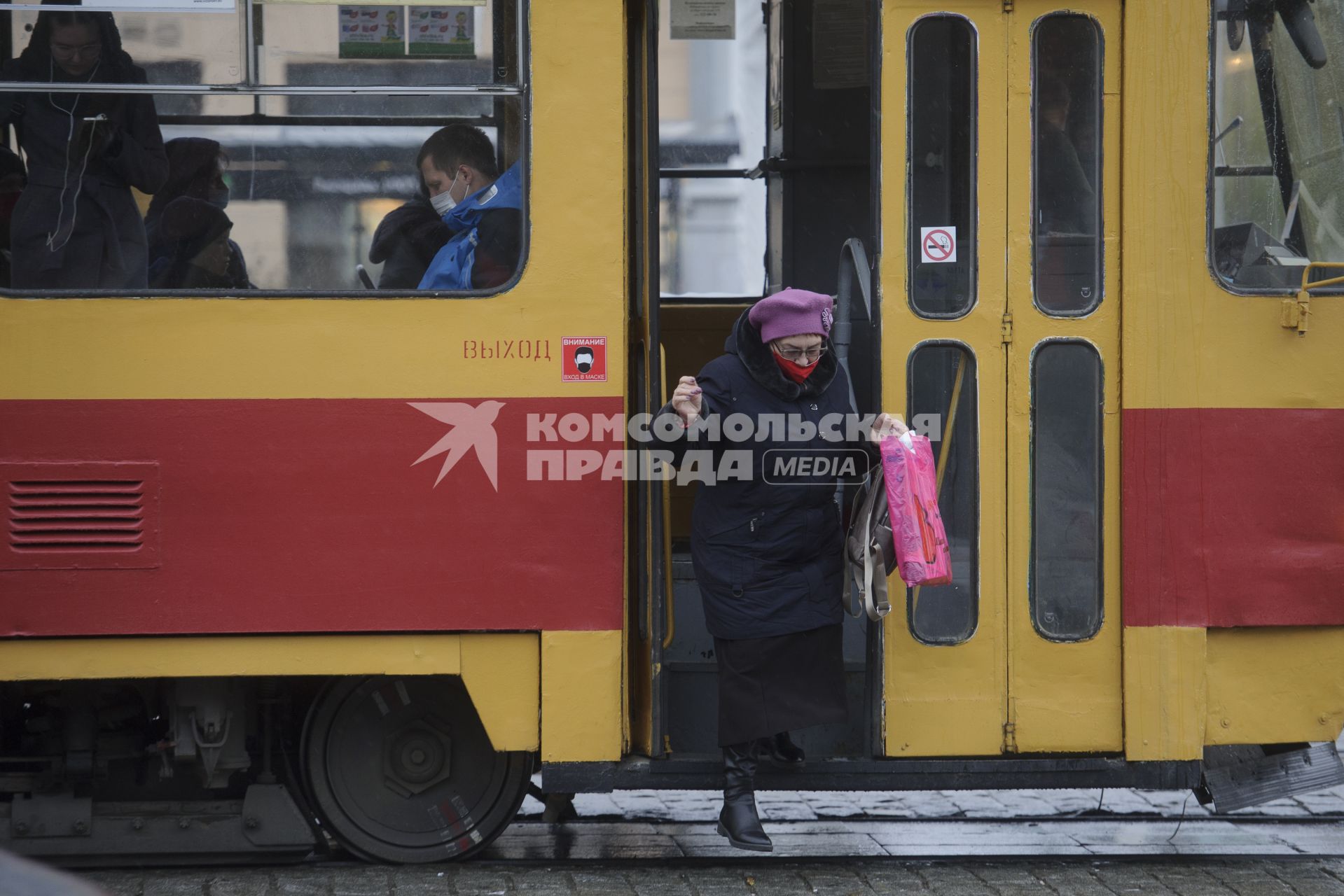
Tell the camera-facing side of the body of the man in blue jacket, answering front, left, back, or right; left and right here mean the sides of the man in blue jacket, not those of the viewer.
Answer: left

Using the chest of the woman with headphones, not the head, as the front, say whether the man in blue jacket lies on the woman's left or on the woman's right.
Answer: on the woman's left

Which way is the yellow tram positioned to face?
to the viewer's right

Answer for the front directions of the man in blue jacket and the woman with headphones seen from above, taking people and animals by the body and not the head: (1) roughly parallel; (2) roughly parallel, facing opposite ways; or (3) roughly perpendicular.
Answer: roughly perpendicular

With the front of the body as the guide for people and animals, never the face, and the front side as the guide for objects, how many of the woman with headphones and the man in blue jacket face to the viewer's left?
1

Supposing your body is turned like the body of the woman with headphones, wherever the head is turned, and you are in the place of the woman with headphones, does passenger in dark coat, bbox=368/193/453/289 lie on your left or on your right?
on your left

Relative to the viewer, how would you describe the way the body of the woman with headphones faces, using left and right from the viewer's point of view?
facing the viewer

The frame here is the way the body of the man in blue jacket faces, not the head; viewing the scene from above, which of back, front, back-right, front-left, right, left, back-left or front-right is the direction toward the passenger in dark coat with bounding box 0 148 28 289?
front

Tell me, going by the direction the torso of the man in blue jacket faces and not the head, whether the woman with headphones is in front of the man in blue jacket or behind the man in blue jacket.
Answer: in front

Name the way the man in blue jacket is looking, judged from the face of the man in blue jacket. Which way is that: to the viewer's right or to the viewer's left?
to the viewer's left
